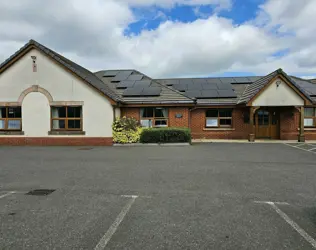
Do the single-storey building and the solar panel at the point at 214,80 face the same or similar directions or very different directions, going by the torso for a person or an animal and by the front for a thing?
same or similar directions

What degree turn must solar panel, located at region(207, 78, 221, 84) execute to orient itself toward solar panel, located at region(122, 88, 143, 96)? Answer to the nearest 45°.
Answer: approximately 45° to its right

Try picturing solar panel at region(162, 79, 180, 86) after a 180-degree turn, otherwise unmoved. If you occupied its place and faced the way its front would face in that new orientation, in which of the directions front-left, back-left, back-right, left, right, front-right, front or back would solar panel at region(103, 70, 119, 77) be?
left

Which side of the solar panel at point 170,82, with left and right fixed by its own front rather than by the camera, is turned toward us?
front

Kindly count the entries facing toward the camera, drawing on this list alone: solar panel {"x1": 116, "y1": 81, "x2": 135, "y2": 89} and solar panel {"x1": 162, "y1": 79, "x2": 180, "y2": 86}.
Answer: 2

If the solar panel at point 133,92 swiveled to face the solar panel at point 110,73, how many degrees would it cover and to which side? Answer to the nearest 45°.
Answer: approximately 135° to its right

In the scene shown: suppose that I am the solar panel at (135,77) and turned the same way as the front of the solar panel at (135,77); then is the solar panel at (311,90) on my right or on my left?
on my left

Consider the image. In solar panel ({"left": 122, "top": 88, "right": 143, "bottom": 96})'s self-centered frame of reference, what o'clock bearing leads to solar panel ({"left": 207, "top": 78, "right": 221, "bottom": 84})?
solar panel ({"left": 207, "top": 78, "right": 221, "bottom": 84}) is roughly at 8 o'clock from solar panel ({"left": 122, "top": 88, "right": 143, "bottom": 96}).

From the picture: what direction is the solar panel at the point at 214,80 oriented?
toward the camera

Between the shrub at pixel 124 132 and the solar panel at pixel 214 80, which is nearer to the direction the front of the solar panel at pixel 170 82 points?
the shrub

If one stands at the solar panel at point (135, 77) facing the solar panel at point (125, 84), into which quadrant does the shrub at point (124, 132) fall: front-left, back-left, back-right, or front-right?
front-left

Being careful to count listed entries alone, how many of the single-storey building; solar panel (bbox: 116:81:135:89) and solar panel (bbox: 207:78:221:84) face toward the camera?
3

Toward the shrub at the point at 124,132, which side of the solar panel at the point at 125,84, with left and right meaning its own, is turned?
front

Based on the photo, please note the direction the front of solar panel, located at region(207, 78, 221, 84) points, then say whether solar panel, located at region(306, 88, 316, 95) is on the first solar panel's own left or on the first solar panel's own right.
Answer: on the first solar panel's own left

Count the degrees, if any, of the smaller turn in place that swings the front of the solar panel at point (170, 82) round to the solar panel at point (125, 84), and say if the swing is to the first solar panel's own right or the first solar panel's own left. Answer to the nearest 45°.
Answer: approximately 45° to the first solar panel's own right

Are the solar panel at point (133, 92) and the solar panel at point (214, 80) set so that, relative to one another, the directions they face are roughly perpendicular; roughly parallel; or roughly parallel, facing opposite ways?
roughly parallel
